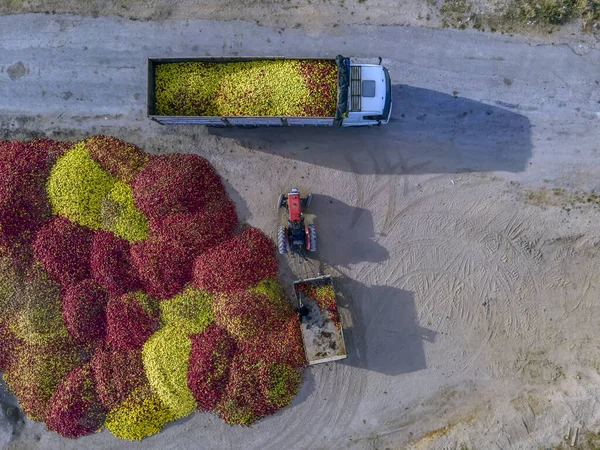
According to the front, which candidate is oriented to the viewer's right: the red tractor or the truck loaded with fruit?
the truck loaded with fruit

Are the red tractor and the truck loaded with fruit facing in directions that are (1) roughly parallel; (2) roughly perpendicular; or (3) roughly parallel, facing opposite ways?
roughly perpendicular

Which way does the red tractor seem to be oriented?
away from the camera

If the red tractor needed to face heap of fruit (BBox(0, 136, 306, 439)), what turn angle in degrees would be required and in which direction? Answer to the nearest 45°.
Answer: approximately 90° to its left

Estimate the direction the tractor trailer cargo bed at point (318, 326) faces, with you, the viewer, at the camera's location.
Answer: facing away from the viewer

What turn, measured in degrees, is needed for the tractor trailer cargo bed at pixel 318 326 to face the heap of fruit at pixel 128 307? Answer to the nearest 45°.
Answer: approximately 90° to its left

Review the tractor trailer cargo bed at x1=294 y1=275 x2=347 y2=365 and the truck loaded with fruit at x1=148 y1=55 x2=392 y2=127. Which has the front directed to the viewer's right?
the truck loaded with fruit

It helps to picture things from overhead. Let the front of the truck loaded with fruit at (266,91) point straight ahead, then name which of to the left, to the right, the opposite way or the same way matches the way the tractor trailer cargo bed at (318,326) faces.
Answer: to the left

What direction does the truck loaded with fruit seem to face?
to the viewer's right
